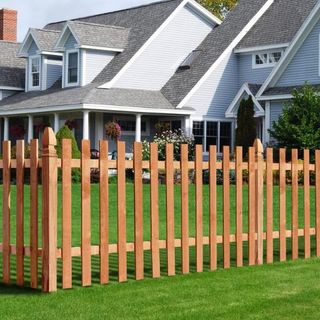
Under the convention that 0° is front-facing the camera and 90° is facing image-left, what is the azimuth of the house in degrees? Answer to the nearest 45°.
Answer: approximately 45°

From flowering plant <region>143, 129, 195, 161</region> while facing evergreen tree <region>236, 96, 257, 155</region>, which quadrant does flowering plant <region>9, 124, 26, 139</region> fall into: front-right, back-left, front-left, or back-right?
back-left

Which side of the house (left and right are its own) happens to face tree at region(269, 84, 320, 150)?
left

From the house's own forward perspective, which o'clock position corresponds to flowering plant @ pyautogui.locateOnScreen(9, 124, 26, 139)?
The flowering plant is roughly at 2 o'clock from the house.

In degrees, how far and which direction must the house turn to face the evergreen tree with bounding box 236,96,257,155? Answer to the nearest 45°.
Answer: approximately 90° to its left
